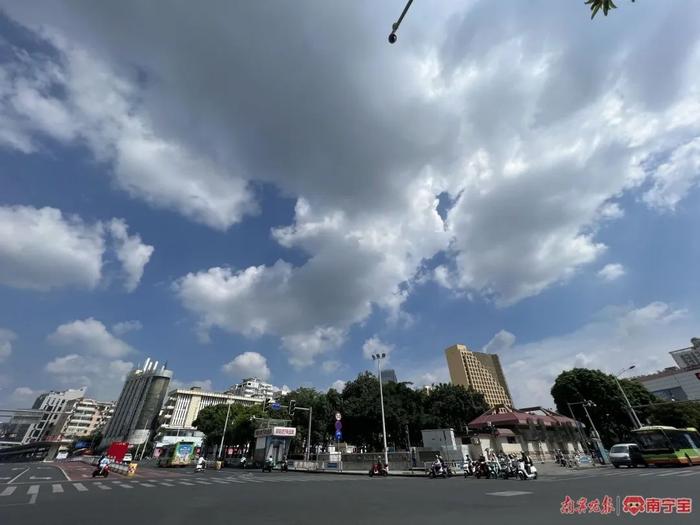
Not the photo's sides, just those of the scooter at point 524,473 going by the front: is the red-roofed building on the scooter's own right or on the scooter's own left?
on the scooter's own right

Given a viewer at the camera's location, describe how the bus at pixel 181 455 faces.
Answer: facing the viewer and to the right of the viewer

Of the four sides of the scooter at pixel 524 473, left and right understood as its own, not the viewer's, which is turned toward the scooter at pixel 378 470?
front

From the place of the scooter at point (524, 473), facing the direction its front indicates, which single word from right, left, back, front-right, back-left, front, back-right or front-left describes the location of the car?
back-right

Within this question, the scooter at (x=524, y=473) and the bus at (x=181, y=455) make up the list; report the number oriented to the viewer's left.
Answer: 1

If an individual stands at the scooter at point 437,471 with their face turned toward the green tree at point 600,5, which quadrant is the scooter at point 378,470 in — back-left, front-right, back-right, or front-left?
back-right

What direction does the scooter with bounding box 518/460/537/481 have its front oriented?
to the viewer's left
